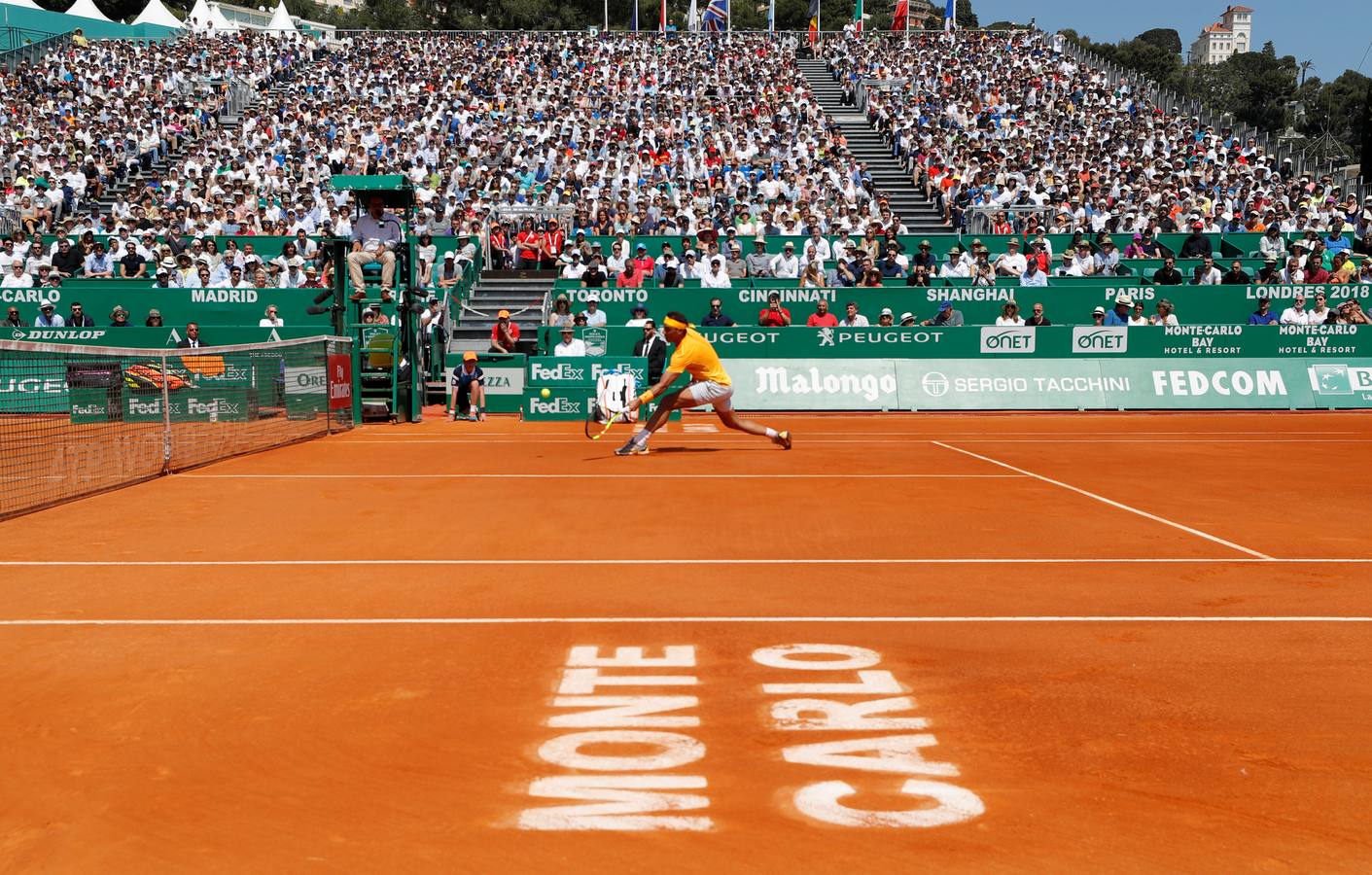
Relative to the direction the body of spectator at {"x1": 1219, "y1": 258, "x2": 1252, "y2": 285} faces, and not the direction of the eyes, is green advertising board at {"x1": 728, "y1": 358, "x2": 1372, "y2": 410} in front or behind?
in front

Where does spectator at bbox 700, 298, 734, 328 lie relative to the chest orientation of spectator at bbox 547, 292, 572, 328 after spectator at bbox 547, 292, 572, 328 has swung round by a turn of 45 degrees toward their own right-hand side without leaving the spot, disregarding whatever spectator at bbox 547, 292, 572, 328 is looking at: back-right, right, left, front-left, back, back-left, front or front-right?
back-left

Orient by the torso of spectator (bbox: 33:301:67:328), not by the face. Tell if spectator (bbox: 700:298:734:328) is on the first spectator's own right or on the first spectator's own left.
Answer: on the first spectator's own left

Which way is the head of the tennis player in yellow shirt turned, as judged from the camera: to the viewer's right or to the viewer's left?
to the viewer's left

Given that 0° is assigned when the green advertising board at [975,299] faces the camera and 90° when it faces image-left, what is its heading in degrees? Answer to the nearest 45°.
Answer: approximately 0°

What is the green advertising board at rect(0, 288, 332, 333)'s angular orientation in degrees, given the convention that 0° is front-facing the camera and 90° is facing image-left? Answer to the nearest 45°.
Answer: approximately 0°

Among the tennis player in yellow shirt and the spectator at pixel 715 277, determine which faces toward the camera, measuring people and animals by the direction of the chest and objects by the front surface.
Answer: the spectator

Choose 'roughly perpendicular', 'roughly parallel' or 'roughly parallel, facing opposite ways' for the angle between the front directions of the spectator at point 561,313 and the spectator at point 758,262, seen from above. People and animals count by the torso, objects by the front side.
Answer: roughly parallel

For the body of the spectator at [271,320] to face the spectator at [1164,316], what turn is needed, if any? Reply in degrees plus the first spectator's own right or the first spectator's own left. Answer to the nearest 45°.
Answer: approximately 90° to the first spectator's own left

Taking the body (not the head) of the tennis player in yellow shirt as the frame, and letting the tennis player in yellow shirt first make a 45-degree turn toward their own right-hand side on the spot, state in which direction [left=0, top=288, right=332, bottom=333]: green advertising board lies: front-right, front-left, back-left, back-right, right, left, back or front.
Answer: front

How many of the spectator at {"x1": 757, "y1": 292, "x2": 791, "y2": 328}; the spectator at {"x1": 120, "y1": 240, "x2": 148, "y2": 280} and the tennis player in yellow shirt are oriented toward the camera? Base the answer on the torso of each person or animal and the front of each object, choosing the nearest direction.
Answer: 2

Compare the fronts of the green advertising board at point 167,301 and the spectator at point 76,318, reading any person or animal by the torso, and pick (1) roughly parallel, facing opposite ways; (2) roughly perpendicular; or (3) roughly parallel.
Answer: roughly parallel

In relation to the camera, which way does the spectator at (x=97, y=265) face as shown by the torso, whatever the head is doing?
toward the camera

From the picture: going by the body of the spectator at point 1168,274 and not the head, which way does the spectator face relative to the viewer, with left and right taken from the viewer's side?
facing the viewer

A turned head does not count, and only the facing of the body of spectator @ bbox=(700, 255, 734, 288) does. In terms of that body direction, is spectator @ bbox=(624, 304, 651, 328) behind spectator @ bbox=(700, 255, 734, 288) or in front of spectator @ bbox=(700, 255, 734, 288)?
in front

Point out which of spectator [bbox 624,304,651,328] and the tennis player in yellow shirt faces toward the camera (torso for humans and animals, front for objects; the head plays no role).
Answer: the spectator

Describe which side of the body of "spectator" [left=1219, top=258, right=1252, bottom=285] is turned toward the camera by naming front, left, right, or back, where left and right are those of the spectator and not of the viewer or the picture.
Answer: front
